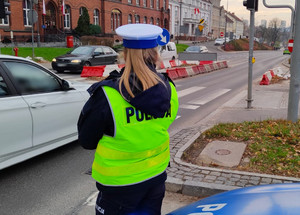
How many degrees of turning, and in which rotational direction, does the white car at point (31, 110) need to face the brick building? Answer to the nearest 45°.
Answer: approximately 45° to its left

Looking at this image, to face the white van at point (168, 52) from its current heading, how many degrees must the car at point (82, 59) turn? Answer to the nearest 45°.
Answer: approximately 180°

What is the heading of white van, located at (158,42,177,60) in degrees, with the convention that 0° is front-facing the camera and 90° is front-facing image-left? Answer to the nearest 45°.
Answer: approximately 45°

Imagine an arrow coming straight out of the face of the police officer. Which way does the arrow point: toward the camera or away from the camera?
away from the camera

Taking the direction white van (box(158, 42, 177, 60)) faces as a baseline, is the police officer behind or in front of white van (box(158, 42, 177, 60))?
in front

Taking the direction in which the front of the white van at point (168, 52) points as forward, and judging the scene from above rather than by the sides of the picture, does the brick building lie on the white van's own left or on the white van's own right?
on the white van's own right

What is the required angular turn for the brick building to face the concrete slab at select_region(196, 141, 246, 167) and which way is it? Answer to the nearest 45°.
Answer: approximately 45° to its right

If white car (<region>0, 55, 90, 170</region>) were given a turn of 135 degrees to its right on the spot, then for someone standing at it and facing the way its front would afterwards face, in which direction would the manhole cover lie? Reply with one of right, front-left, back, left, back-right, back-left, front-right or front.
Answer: left

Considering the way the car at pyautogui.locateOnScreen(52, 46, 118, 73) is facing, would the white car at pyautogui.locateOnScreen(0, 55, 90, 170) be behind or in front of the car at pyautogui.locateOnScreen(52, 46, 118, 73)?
in front

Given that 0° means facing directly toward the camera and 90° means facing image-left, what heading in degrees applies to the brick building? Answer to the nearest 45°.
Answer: approximately 315°

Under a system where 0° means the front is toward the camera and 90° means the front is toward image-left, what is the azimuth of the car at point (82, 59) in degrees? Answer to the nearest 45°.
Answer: approximately 45°
